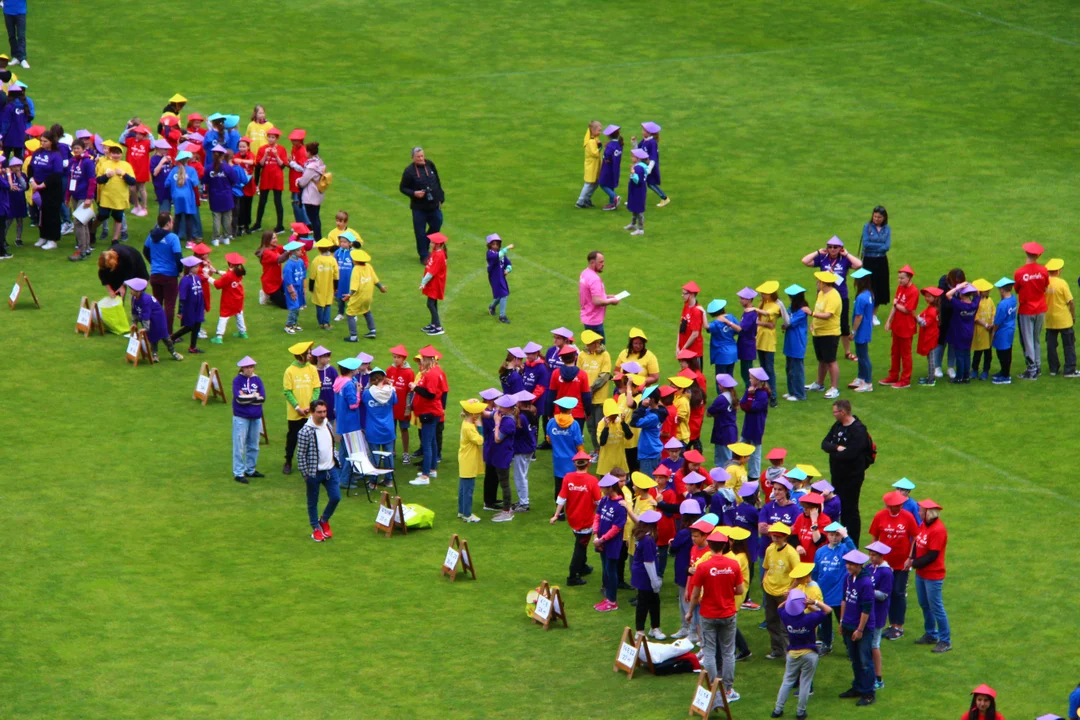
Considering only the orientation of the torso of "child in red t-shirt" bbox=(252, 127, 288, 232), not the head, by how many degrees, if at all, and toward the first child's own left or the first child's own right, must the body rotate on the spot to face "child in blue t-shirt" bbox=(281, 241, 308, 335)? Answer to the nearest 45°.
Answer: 0° — they already face them

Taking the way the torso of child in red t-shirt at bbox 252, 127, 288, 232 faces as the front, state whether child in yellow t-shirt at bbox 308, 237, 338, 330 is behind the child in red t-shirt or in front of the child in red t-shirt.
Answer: in front

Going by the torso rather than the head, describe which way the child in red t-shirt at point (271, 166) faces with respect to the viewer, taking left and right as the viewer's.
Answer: facing the viewer

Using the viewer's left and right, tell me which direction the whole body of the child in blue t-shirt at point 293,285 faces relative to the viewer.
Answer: facing the viewer and to the right of the viewer

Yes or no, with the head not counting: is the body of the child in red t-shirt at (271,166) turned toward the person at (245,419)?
yes

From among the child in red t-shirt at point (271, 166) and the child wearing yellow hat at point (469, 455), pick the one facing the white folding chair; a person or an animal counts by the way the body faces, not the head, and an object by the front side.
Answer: the child in red t-shirt

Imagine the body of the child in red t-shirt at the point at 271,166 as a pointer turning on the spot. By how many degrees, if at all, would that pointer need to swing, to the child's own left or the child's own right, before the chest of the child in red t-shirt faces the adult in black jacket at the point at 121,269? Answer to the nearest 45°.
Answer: approximately 45° to the child's own right

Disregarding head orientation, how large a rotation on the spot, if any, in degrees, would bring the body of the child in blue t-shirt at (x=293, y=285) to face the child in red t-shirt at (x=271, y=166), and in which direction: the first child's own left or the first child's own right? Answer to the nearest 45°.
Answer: approximately 135° to the first child's own left

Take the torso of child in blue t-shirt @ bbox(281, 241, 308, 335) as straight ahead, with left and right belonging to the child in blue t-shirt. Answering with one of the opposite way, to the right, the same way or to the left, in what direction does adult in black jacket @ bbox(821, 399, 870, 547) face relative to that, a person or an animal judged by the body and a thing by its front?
to the right

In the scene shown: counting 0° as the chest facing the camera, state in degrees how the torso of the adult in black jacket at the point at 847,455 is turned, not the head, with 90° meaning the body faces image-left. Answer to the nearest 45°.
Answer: approximately 45°

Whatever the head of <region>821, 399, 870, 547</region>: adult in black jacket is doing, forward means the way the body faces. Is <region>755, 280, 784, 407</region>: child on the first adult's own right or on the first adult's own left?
on the first adult's own right

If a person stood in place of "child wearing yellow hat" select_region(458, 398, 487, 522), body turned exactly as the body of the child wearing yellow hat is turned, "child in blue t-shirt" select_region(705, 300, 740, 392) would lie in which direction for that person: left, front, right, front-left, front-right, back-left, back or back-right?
front-left

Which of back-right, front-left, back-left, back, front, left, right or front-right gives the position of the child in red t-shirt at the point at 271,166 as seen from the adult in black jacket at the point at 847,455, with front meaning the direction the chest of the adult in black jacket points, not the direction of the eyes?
right

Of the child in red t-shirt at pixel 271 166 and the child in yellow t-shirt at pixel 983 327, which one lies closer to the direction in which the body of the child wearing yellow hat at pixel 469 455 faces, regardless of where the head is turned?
the child in yellow t-shirt
